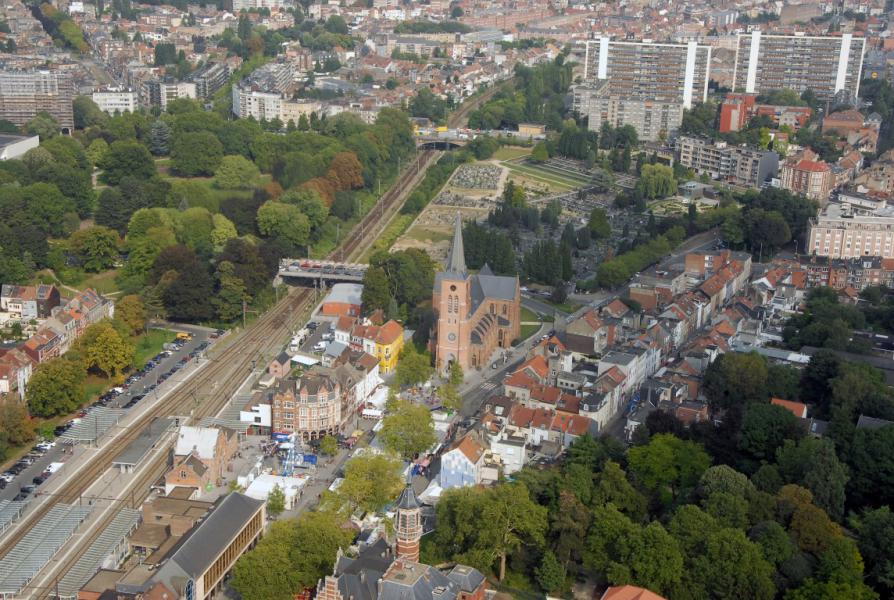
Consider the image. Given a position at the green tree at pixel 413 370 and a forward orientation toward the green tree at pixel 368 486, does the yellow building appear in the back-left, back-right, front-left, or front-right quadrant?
back-right

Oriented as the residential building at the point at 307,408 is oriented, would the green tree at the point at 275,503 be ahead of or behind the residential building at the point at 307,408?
ahead

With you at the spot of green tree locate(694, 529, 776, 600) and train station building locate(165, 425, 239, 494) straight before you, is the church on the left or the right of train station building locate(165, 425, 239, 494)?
right

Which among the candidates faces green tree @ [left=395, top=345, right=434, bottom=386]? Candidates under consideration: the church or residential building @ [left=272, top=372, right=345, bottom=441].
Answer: the church

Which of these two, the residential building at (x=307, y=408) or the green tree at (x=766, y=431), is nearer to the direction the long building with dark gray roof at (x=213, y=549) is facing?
the green tree

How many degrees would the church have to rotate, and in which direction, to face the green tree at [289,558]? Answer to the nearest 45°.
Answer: approximately 45° to its left

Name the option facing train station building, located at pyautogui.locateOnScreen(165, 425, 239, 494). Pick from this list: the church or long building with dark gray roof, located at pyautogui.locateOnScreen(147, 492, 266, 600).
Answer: the church

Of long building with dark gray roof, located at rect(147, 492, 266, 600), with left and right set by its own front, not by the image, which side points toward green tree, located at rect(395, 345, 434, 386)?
left

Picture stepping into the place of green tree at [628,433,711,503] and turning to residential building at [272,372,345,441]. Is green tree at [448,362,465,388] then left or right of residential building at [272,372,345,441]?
right

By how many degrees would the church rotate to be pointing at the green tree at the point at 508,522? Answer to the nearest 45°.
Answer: approximately 45° to its left

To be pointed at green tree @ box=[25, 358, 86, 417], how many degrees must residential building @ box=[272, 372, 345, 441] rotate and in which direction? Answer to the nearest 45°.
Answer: approximately 90° to its right

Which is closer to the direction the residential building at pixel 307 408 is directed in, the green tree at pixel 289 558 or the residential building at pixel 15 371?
the green tree

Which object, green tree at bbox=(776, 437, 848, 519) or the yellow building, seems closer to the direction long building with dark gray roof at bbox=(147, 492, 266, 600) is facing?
the green tree

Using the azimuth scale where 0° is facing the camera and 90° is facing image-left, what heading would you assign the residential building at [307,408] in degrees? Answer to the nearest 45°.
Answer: approximately 0°
